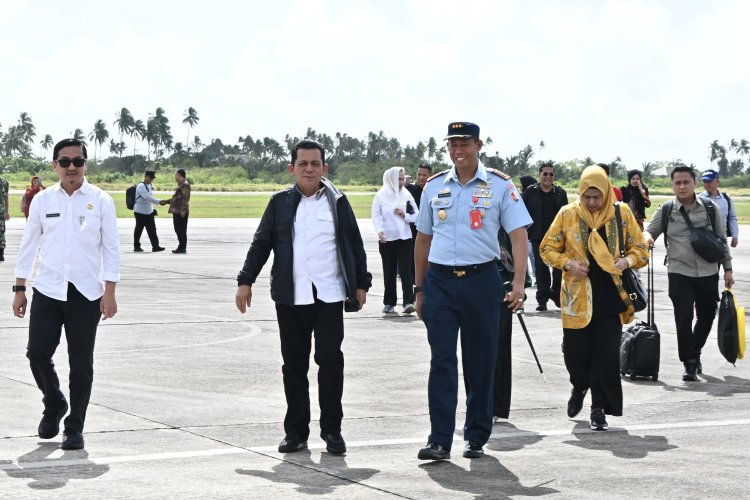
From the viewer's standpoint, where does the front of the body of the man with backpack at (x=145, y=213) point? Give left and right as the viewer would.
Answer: facing to the right of the viewer

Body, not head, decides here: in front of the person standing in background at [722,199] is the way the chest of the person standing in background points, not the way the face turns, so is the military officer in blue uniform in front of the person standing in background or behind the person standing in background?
in front

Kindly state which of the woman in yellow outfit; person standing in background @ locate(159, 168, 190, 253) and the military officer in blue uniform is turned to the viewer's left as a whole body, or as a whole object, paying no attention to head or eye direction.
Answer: the person standing in background

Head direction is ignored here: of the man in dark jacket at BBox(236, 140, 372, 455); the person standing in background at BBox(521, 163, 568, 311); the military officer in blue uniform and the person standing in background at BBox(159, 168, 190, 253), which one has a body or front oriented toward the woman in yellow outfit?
the person standing in background at BBox(521, 163, 568, 311)

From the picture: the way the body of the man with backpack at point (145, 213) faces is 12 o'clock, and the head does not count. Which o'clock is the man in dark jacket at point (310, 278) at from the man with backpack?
The man in dark jacket is roughly at 3 o'clock from the man with backpack.

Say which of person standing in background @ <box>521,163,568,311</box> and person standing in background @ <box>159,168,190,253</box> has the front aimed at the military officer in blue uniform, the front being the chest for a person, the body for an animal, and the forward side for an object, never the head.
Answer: person standing in background @ <box>521,163,568,311</box>

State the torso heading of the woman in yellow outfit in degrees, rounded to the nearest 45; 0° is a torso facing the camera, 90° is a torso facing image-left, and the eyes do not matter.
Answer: approximately 0°

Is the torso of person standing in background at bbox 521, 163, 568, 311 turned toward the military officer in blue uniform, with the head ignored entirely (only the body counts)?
yes

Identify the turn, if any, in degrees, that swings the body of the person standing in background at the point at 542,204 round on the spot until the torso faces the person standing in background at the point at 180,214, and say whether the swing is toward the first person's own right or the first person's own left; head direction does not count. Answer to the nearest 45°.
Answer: approximately 135° to the first person's own right

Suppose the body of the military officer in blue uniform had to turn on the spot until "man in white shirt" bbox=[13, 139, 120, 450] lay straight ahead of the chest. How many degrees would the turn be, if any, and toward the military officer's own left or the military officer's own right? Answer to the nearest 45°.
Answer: approximately 90° to the military officer's own right

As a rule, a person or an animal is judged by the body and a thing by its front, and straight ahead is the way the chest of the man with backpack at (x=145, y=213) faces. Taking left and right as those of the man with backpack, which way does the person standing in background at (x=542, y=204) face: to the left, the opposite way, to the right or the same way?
to the right
